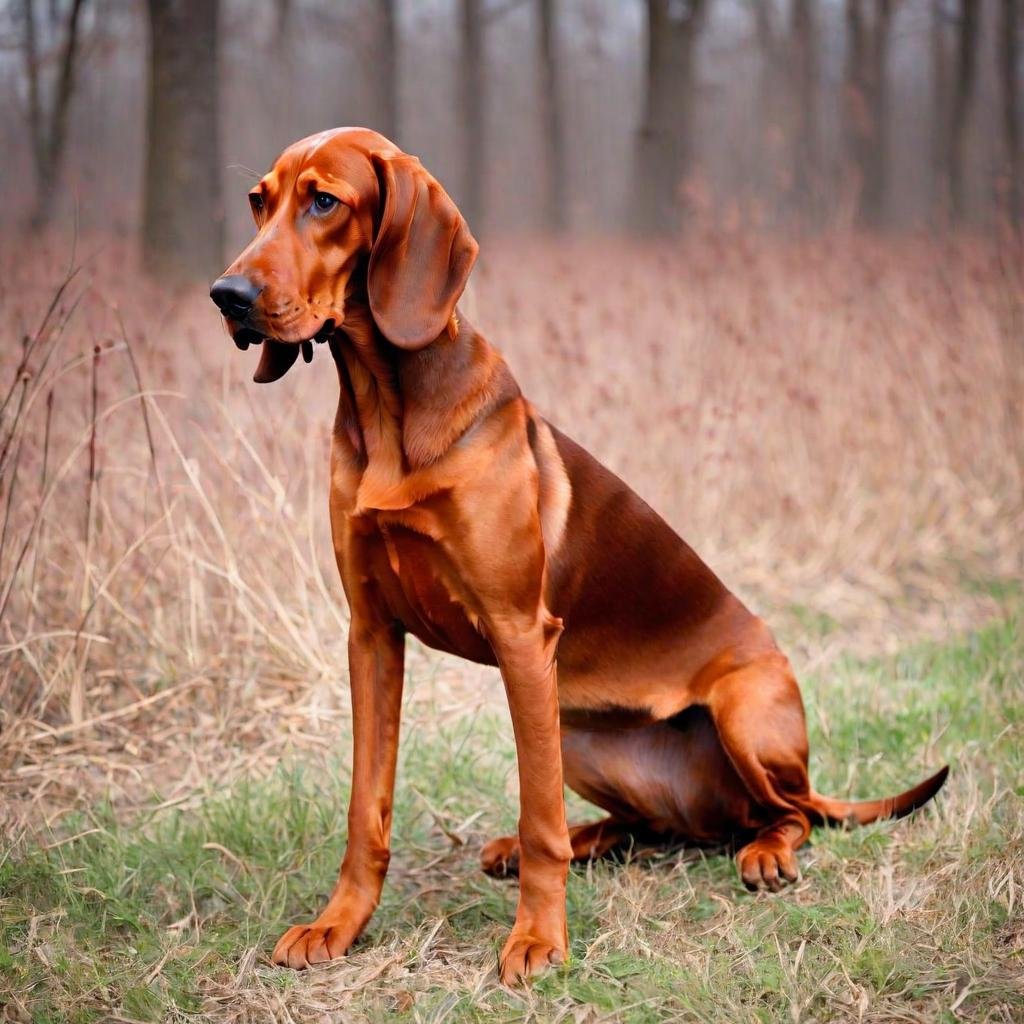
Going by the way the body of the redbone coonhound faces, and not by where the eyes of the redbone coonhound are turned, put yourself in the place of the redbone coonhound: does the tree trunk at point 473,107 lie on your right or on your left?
on your right

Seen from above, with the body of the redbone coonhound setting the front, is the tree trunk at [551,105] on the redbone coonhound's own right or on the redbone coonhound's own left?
on the redbone coonhound's own right

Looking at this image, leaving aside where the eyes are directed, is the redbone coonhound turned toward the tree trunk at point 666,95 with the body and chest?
no

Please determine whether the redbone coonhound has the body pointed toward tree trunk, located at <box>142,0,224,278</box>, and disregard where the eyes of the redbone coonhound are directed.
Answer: no

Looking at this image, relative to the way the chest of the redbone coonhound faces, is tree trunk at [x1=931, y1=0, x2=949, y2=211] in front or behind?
behind

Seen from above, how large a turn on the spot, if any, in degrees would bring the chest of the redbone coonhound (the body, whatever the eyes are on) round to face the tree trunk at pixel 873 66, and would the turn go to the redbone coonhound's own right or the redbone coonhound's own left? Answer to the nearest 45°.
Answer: approximately 135° to the redbone coonhound's own right

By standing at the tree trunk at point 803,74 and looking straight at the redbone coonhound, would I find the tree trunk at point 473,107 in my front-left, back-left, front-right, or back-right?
front-right

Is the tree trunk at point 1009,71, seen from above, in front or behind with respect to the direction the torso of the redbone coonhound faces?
behind

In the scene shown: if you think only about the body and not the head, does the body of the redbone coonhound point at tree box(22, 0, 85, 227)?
no

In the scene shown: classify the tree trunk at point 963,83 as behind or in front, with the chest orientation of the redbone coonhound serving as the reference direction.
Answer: behind

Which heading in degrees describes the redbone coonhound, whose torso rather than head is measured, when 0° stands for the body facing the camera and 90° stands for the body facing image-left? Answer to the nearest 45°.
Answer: approximately 45°

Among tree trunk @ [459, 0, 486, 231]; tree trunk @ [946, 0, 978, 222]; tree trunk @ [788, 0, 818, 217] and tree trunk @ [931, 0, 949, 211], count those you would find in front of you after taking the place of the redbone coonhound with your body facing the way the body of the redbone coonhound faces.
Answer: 0
